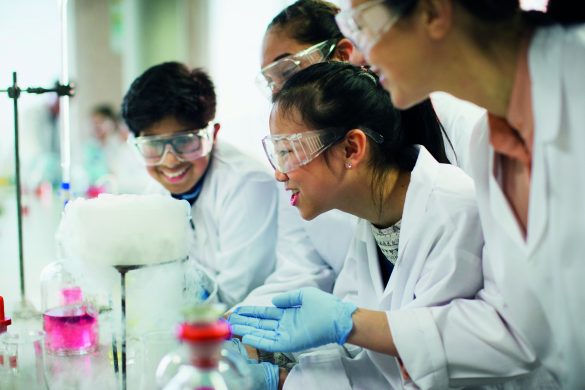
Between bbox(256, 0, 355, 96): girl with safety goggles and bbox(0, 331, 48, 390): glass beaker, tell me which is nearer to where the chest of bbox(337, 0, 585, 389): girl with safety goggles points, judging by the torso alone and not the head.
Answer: the glass beaker

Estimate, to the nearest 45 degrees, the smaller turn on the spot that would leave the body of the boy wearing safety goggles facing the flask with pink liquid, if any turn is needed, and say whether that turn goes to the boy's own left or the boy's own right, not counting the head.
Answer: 0° — they already face it

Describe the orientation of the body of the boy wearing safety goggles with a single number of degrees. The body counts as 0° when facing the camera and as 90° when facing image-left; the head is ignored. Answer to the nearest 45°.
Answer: approximately 45°

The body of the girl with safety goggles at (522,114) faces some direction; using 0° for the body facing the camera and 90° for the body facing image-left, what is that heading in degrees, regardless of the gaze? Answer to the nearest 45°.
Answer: approximately 45°

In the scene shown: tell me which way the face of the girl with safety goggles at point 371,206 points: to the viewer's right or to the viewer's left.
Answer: to the viewer's left

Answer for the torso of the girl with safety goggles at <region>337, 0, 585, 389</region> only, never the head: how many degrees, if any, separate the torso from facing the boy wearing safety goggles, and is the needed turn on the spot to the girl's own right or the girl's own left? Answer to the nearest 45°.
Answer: approximately 90° to the girl's own right

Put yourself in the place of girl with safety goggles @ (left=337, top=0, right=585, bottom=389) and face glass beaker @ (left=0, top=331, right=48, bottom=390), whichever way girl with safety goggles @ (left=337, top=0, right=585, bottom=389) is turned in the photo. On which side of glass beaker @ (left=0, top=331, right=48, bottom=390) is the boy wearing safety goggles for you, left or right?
right

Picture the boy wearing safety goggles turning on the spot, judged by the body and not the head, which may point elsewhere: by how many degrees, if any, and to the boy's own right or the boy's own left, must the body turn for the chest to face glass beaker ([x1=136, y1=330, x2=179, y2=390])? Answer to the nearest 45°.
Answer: approximately 45° to the boy's own left

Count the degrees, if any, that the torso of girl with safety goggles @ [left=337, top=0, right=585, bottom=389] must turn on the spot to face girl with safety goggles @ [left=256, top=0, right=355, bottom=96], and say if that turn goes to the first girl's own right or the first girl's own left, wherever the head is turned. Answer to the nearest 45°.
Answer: approximately 90° to the first girl's own right
